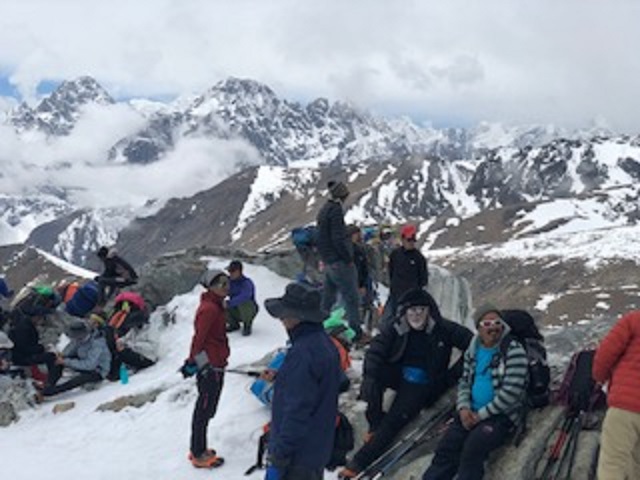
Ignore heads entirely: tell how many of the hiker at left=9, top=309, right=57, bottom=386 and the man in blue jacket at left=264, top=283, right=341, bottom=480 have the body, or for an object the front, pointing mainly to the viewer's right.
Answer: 1

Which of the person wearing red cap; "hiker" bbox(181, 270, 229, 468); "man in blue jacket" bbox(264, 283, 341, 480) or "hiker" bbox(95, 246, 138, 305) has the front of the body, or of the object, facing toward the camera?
the person wearing red cap

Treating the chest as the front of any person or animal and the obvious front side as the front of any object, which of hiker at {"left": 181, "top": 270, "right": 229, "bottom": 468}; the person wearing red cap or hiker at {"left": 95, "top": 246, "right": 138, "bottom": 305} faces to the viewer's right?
hiker at {"left": 181, "top": 270, "right": 229, "bottom": 468}

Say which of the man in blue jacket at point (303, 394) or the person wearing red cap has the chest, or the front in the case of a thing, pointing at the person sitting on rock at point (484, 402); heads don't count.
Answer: the person wearing red cap

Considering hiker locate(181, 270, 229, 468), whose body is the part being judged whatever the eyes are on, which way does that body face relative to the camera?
to the viewer's right

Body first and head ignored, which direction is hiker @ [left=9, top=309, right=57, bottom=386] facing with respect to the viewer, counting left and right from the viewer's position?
facing to the right of the viewer

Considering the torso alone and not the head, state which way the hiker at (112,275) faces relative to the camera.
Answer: to the viewer's left
